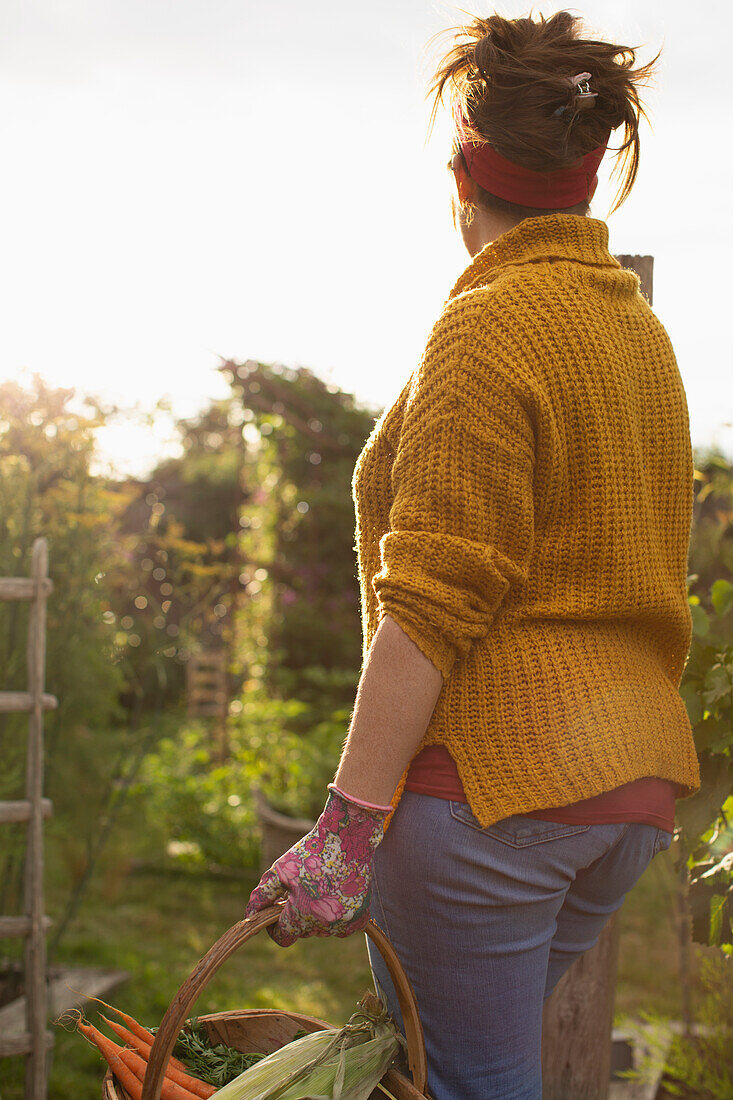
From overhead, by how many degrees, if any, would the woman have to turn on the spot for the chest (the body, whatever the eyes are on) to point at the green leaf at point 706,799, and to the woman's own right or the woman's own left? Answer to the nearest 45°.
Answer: approximately 90° to the woman's own right

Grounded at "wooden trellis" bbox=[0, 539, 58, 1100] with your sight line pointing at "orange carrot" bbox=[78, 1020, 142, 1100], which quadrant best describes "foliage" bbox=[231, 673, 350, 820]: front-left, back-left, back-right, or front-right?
back-left

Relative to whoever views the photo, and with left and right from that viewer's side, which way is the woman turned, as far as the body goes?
facing away from the viewer and to the left of the viewer

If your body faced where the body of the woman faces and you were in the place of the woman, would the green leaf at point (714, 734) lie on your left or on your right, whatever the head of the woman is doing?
on your right

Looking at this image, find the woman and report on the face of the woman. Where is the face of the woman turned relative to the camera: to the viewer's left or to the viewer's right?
to the viewer's left

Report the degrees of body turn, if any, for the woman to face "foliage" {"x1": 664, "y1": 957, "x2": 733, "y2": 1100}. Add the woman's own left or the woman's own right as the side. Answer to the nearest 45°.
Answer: approximately 45° to the woman's own right
